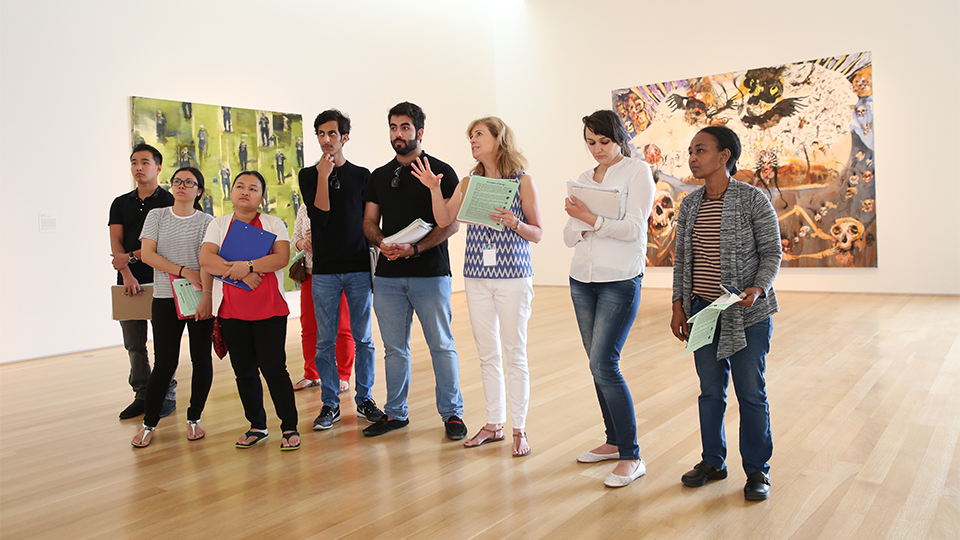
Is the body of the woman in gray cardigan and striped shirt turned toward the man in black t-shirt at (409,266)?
no

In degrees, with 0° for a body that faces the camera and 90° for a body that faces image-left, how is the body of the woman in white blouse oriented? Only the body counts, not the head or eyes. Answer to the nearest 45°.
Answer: approximately 45°

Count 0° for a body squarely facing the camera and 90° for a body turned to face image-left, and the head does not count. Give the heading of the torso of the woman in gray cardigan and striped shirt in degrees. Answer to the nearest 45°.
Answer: approximately 45°

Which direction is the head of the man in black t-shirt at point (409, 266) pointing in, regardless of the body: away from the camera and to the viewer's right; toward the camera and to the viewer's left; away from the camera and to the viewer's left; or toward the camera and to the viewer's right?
toward the camera and to the viewer's left

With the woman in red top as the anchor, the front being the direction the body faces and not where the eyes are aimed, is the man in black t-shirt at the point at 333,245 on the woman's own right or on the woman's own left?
on the woman's own left

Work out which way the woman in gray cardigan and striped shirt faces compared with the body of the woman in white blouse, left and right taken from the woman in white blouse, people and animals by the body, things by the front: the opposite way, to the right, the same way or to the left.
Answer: the same way

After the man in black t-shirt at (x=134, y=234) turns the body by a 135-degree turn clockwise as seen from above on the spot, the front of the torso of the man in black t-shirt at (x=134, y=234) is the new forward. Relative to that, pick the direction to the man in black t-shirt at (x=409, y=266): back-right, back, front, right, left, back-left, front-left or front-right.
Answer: back-right

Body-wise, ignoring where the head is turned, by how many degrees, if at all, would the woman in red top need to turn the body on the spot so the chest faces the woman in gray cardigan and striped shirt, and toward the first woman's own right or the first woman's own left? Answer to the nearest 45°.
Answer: approximately 45° to the first woman's own left

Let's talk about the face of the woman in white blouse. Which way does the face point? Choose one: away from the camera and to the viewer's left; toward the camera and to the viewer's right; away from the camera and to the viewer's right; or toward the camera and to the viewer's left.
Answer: toward the camera and to the viewer's left

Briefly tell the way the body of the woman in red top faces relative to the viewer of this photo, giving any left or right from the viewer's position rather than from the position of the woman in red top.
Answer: facing the viewer

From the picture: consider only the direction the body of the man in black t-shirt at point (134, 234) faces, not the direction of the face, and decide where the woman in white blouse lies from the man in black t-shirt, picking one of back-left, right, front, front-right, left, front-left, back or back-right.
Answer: left

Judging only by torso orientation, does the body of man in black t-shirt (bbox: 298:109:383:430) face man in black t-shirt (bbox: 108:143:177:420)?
no

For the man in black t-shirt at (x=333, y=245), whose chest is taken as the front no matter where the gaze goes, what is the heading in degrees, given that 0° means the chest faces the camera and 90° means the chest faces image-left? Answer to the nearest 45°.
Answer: approximately 0°

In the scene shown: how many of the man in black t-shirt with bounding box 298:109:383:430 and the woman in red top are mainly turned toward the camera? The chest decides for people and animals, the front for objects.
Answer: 2
